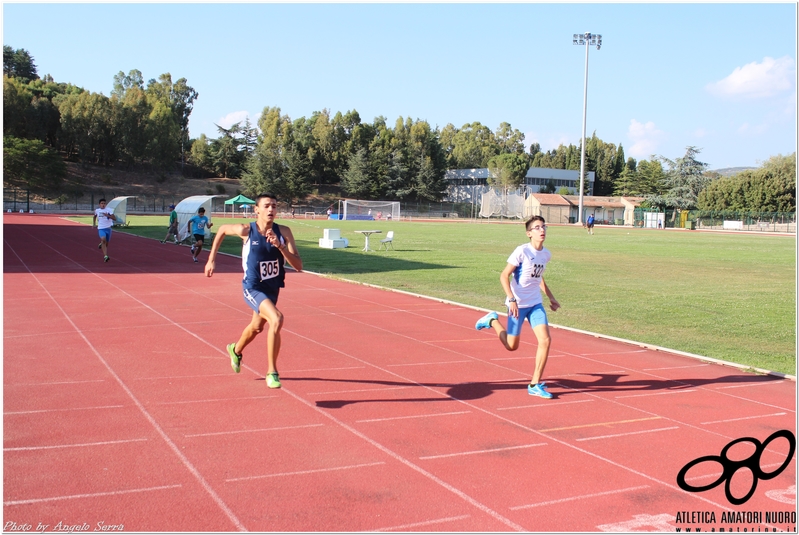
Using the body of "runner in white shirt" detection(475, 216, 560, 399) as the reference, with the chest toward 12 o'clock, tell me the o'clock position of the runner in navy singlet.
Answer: The runner in navy singlet is roughly at 4 o'clock from the runner in white shirt.

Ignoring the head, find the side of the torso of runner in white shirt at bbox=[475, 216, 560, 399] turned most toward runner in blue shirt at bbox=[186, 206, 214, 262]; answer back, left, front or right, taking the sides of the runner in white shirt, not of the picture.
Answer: back

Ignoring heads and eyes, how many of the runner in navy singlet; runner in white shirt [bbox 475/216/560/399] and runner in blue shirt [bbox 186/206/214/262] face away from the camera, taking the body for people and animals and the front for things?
0

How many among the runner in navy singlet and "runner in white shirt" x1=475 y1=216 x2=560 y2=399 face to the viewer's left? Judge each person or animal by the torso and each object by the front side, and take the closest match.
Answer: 0

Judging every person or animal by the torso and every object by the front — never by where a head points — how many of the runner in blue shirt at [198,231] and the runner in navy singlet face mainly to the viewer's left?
0

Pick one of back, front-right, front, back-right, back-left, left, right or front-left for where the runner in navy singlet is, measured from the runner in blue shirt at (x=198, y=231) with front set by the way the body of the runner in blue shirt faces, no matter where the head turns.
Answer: front-right

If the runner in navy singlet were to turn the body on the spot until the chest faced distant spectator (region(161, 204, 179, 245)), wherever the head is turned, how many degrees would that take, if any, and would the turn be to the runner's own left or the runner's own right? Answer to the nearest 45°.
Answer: approximately 135° to the runner's own left

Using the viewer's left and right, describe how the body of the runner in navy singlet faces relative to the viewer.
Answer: facing the viewer and to the right of the viewer

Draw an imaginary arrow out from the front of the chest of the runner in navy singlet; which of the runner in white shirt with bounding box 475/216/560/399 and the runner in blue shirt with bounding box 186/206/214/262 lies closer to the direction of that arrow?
the runner in white shirt

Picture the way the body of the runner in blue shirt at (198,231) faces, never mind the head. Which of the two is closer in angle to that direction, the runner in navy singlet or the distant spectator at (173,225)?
the runner in navy singlet

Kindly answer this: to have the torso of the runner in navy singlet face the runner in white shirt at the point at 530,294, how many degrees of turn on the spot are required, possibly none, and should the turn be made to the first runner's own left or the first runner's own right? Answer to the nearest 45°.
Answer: approximately 45° to the first runner's own left
